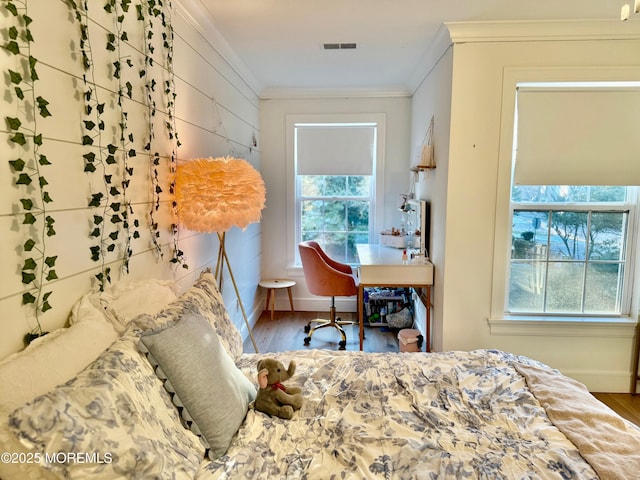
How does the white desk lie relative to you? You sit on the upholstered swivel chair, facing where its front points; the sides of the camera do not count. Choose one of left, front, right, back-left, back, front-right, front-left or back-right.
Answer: front-right

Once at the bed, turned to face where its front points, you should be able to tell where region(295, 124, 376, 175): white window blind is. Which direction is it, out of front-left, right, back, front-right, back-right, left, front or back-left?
left

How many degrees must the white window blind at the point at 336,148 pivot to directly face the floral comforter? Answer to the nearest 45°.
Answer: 0° — it already faces it

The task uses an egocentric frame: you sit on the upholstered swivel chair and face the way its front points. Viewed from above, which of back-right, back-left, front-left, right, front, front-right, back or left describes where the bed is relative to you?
right

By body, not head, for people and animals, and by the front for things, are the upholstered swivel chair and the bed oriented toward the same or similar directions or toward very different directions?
same or similar directions

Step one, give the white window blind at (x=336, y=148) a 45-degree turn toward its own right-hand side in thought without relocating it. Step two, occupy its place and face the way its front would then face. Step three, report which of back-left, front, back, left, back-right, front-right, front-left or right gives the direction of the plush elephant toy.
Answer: front-left

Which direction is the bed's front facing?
to the viewer's right

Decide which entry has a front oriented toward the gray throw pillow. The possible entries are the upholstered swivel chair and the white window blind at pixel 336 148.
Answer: the white window blind

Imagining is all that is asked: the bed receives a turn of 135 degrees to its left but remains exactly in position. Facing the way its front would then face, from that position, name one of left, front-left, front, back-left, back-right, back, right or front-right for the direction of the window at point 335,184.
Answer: front-right

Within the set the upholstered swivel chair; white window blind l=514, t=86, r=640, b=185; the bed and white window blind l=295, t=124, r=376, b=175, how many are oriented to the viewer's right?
2

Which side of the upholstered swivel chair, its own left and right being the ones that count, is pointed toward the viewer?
right

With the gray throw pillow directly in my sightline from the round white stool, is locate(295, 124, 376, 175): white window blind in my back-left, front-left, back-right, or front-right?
back-left

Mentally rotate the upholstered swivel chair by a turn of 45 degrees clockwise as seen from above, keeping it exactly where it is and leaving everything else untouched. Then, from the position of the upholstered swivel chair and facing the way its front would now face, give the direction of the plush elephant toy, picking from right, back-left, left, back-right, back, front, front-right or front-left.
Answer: front-right

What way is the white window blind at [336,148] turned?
toward the camera

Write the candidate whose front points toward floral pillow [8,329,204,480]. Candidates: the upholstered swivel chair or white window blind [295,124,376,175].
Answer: the white window blind

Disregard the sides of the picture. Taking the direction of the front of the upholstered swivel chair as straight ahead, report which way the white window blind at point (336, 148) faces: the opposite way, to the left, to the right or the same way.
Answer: to the right
